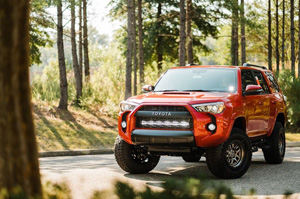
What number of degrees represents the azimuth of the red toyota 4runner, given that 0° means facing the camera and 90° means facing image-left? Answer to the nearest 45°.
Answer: approximately 45°

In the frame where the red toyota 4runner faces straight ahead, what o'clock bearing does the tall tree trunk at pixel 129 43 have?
The tall tree trunk is roughly at 4 o'clock from the red toyota 4runner.

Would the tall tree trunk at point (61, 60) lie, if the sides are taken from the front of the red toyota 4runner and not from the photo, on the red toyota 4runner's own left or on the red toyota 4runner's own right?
on the red toyota 4runner's own right

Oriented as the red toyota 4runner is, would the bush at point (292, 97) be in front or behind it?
behind

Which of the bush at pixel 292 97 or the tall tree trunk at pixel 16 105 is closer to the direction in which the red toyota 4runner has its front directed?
the tall tree trunk

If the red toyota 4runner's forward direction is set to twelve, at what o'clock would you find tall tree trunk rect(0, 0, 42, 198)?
The tall tree trunk is roughly at 11 o'clock from the red toyota 4runner.
